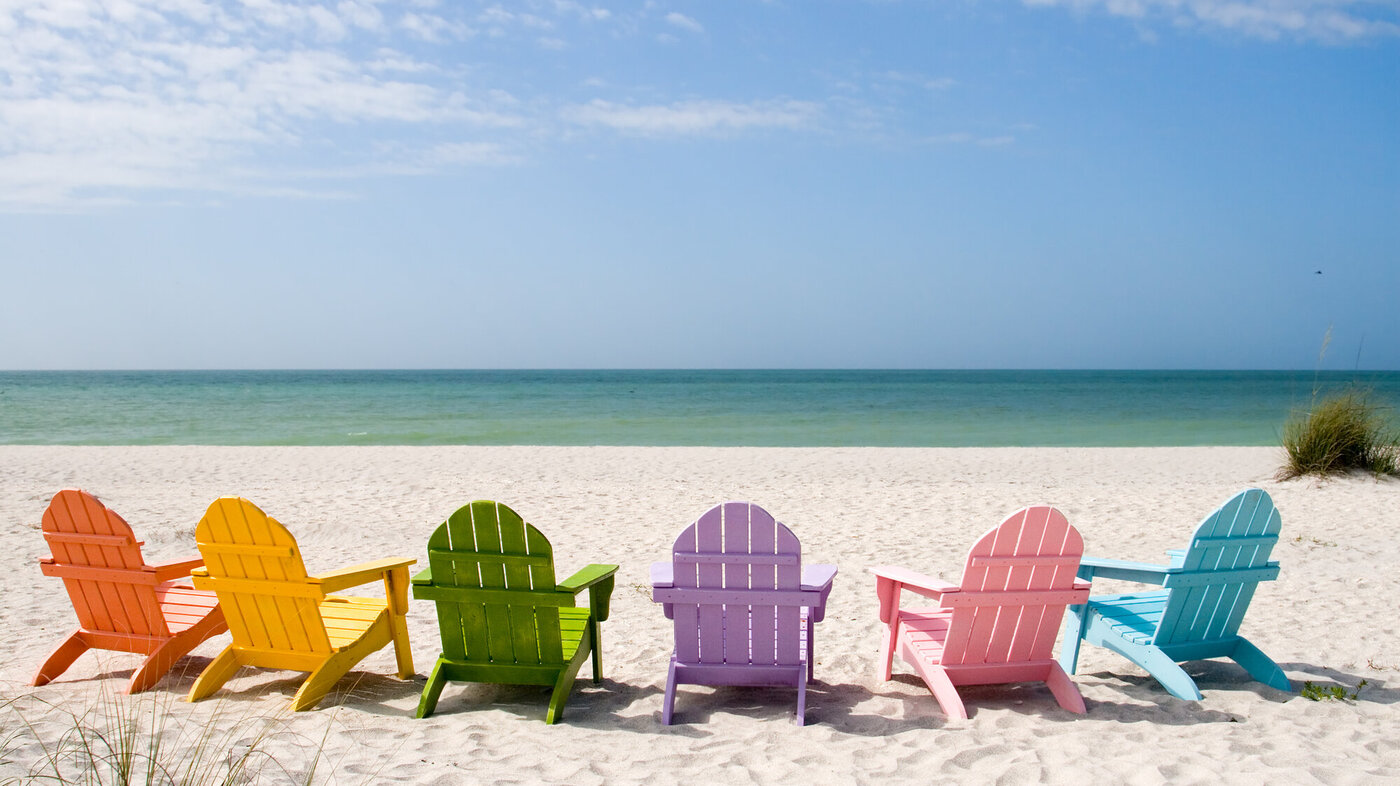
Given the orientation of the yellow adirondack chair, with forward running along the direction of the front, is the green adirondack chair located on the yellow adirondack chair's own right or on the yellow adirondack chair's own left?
on the yellow adirondack chair's own right

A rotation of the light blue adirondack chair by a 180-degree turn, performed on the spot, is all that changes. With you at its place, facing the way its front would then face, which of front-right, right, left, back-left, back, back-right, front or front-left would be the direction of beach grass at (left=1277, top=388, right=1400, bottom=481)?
back-left

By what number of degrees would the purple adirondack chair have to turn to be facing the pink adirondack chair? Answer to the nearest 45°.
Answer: approximately 90° to its right

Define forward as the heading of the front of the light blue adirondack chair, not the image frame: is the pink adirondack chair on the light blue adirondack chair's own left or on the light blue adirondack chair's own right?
on the light blue adirondack chair's own left

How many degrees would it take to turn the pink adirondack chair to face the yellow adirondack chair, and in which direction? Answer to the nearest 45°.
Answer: approximately 45° to its left

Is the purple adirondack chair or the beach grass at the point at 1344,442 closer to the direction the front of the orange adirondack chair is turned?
the beach grass

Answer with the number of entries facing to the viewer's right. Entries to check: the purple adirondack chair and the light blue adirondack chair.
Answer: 0

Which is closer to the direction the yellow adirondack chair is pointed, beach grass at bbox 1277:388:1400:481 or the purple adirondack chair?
the beach grass

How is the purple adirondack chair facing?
away from the camera
